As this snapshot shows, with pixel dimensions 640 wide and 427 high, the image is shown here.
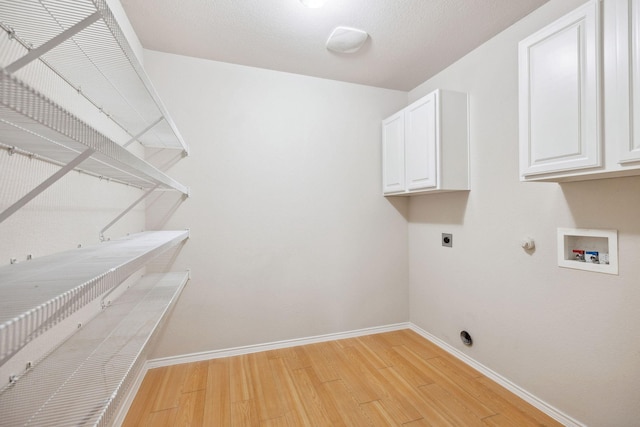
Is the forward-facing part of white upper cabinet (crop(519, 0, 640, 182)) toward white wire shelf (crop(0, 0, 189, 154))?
yes

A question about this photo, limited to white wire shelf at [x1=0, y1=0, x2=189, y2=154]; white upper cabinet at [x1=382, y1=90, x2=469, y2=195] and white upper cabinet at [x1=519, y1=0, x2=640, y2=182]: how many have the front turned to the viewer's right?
1

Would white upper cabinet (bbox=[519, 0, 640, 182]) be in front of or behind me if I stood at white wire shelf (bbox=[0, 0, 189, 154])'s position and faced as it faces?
in front

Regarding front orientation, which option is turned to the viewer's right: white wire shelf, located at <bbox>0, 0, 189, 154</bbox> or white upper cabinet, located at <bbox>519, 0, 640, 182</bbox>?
the white wire shelf

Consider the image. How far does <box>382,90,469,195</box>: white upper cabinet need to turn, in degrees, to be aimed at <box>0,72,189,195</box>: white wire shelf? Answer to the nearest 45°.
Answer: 0° — it already faces it

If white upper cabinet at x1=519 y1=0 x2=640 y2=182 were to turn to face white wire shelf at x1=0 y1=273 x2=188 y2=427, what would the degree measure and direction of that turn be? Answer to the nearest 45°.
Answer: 0° — it already faces it

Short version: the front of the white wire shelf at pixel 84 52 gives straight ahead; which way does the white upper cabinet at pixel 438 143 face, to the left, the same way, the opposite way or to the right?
the opposite way

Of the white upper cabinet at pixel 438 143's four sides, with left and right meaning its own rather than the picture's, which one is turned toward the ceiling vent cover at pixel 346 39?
front

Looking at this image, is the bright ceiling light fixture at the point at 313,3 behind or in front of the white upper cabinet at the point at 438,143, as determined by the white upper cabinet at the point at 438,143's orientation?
in front

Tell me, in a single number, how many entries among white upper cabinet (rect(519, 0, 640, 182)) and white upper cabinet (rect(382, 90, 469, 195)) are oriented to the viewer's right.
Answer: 0

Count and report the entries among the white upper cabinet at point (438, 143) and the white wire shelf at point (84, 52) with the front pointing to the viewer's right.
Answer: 1

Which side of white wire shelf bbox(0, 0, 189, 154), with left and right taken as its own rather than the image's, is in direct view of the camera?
right

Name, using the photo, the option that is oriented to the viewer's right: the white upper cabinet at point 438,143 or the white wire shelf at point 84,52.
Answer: the white wire shelf

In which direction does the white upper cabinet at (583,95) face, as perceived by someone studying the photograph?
facing the viewer and to the left of the viewer
